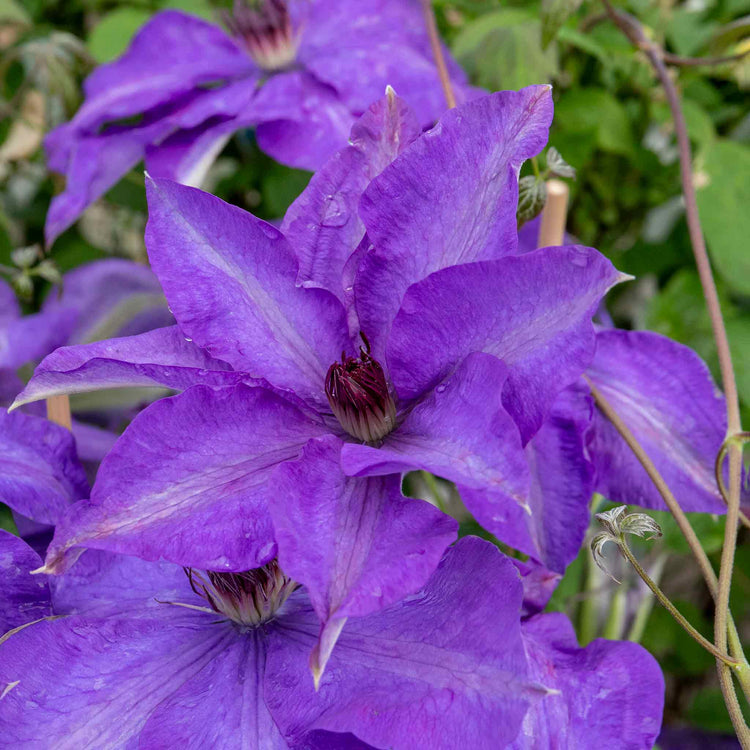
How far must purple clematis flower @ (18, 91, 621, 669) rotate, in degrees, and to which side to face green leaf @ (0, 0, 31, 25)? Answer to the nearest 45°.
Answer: approximately 135° to its right

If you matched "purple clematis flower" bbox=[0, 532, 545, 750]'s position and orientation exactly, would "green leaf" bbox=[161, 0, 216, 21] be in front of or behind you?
behind

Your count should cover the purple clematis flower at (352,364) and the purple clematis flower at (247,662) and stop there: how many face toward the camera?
2

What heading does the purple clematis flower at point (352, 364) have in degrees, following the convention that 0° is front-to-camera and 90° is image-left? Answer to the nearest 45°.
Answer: approximately 0°

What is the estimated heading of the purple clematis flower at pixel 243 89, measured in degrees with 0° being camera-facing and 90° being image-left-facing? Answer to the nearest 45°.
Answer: approximately 0°
